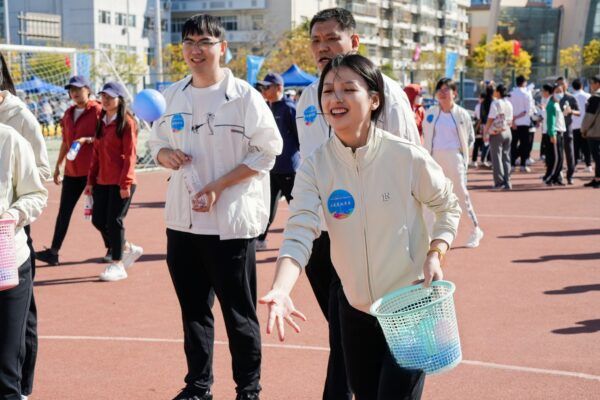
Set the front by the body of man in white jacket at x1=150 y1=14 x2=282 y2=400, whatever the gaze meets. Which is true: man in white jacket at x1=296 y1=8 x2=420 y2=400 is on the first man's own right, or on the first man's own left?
on the first man's own left

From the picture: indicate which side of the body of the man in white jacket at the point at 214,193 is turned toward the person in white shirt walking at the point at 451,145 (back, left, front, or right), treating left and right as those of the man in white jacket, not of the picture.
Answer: back

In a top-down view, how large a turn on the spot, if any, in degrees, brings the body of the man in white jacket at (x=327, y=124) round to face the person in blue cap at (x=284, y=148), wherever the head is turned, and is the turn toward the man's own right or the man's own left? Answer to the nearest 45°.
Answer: approximately 135° to the man's own right

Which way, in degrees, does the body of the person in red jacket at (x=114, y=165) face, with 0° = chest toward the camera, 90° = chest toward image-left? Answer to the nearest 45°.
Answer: approximately 45°

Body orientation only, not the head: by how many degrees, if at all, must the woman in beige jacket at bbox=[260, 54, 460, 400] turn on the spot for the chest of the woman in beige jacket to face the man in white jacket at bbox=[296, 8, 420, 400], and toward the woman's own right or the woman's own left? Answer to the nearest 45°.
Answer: approximately 135° to the woman's own right

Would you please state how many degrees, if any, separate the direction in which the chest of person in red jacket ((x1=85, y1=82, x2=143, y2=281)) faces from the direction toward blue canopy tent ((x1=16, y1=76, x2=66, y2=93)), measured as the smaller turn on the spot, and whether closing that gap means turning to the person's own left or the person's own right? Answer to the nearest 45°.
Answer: approximately 135° to the person's own right

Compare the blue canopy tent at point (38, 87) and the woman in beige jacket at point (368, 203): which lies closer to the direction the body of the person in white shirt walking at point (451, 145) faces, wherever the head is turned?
the woman in beige jacket

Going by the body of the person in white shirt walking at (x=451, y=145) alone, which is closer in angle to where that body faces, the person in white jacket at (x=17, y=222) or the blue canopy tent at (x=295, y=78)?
the person in white jacket

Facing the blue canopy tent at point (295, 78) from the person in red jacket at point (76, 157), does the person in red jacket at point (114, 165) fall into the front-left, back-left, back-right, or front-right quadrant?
back-right

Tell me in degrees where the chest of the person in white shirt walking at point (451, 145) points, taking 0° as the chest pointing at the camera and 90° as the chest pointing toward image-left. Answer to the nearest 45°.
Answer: approximately 45°

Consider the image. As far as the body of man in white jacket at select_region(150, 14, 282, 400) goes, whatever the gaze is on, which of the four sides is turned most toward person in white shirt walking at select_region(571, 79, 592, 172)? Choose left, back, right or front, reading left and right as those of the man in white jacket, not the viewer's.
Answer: back
